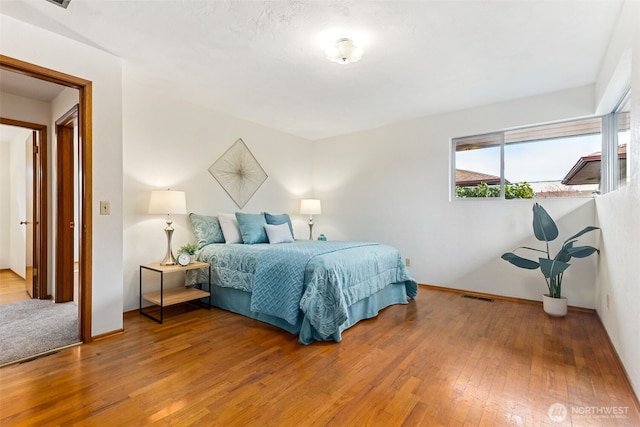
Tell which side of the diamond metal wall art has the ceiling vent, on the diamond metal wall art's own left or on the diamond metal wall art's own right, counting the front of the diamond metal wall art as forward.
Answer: on the diamond metal wall art's own right

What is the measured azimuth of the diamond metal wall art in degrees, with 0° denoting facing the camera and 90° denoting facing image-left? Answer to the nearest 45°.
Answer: approximately 315°

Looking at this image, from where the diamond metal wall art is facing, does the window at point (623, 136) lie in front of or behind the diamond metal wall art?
in front

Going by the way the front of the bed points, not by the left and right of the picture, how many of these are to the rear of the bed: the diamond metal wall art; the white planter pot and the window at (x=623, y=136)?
1

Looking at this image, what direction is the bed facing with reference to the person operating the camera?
facing the viewer and to the right of the viewer

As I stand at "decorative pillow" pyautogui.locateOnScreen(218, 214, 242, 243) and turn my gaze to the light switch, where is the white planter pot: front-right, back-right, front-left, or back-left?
back-left

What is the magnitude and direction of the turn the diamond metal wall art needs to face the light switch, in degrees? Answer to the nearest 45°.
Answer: approximately 90° to its right

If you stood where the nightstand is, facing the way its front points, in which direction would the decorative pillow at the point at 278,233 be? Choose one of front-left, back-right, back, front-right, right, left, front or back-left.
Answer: front-left
